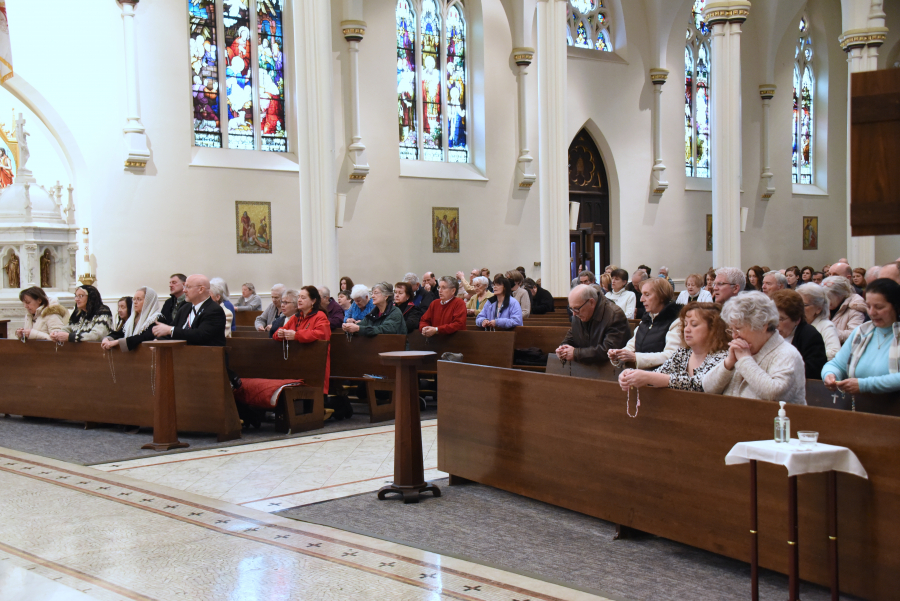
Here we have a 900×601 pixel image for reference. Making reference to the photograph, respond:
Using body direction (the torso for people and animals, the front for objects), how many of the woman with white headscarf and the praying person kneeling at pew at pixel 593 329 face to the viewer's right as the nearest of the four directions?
0

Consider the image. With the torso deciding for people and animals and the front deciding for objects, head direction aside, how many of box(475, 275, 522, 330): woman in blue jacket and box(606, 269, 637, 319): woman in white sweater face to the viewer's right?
0

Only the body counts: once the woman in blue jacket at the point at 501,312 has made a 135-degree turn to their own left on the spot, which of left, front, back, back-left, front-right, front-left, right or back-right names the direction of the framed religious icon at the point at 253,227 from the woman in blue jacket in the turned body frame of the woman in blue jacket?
back-left

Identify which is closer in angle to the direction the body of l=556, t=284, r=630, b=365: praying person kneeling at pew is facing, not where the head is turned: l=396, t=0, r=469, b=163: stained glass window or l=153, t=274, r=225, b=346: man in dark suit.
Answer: the man in dark suit

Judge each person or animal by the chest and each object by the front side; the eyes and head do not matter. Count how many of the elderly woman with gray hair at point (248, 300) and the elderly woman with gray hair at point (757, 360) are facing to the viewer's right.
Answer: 0

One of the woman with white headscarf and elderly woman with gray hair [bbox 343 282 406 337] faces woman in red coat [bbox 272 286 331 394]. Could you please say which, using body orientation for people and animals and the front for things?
the elderly woman with gray hair

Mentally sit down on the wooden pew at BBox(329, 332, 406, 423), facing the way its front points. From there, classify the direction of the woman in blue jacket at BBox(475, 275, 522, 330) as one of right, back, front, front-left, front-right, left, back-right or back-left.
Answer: back-left

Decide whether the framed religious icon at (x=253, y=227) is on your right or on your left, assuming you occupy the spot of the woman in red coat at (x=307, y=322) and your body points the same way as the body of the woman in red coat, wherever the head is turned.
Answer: on your right
